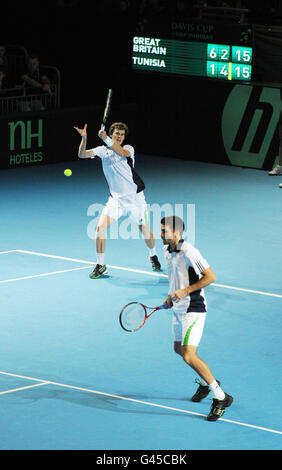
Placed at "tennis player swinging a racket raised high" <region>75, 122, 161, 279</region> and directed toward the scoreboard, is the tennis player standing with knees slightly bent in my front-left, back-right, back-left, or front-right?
back-right

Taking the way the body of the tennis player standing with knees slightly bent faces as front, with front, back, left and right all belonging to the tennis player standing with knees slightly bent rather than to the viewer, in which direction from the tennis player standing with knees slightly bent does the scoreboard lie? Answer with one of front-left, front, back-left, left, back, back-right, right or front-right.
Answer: back-right

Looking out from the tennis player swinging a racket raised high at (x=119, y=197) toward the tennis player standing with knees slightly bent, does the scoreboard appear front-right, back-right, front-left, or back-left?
back-left

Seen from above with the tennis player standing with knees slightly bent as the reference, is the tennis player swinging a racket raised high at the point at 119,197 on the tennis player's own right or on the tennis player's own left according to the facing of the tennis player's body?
on the tennis player's own right

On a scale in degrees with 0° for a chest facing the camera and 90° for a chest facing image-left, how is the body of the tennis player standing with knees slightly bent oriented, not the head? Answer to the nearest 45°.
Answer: approximately 45°

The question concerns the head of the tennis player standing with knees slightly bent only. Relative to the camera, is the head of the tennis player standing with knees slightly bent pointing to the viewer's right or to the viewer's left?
to the viewer's left
